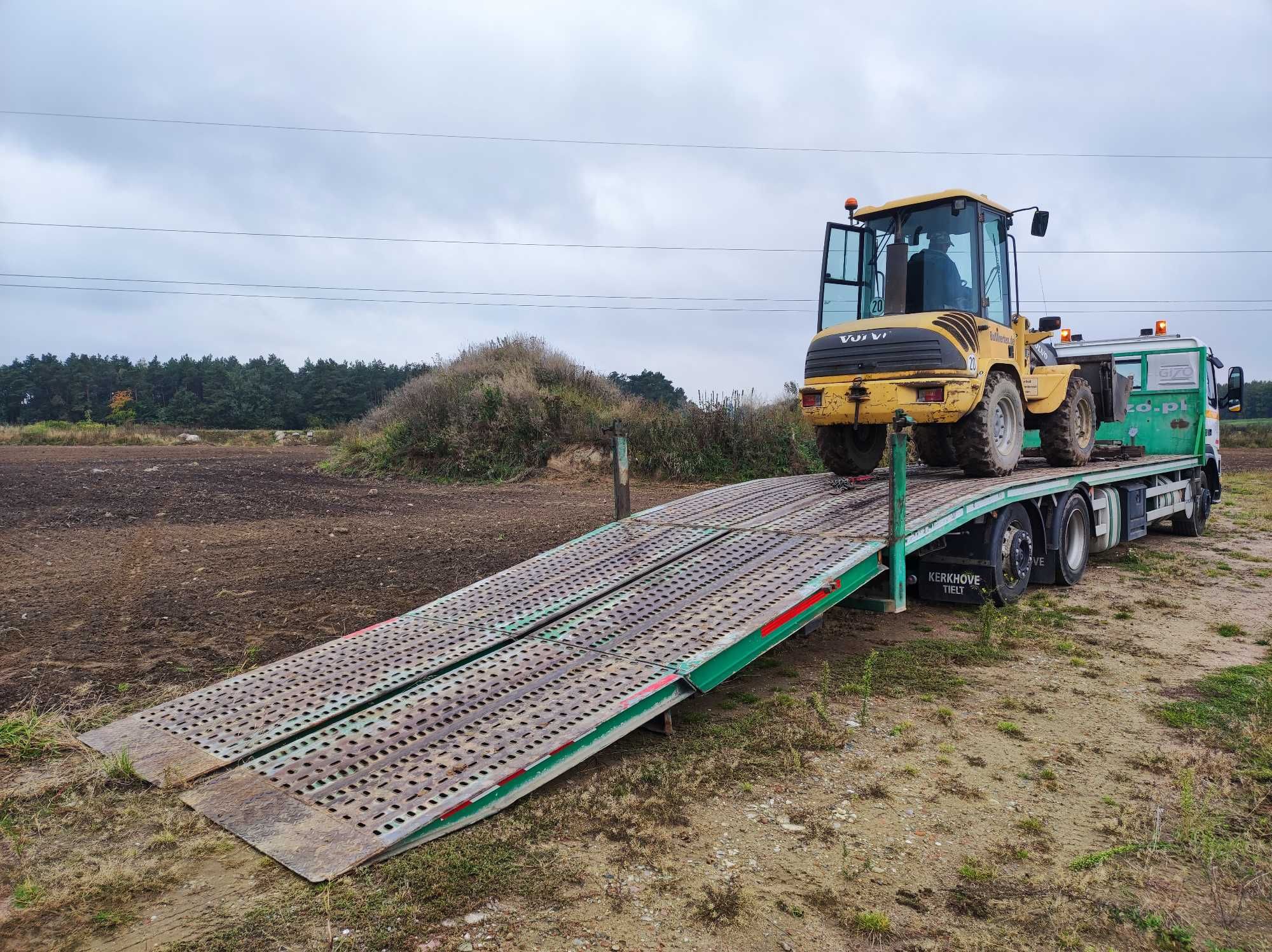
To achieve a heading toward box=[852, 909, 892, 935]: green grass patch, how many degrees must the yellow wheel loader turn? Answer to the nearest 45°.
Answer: approximately 135° to its right

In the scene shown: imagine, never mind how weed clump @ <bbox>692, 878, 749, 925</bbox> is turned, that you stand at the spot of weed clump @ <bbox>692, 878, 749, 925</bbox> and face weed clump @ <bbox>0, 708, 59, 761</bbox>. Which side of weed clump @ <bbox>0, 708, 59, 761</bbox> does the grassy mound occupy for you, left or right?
right

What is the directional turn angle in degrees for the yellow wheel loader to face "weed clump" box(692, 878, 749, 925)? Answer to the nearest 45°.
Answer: approximately 135° to its right

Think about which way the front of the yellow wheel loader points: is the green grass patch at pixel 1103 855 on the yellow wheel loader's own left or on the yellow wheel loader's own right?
on the yellow wheel loader's own right

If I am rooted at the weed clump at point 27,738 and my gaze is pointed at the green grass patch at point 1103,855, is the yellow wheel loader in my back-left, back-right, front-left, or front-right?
front-left

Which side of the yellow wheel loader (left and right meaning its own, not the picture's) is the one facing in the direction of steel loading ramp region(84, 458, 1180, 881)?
back

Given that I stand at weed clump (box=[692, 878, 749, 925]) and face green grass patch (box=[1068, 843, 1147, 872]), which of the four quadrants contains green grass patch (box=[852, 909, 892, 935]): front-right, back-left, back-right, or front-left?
front-right

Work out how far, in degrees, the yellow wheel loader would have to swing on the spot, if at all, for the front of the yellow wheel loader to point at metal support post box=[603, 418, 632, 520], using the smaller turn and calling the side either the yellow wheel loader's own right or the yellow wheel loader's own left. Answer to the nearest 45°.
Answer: approximately 180°

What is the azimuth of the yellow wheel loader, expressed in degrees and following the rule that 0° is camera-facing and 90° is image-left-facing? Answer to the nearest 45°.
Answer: approximately 225°

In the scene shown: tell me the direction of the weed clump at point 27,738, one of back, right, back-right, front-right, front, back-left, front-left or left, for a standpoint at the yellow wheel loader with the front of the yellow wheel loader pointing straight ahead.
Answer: back

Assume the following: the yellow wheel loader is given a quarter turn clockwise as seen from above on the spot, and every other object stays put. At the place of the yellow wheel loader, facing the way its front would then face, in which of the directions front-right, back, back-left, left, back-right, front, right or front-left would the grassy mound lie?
back
